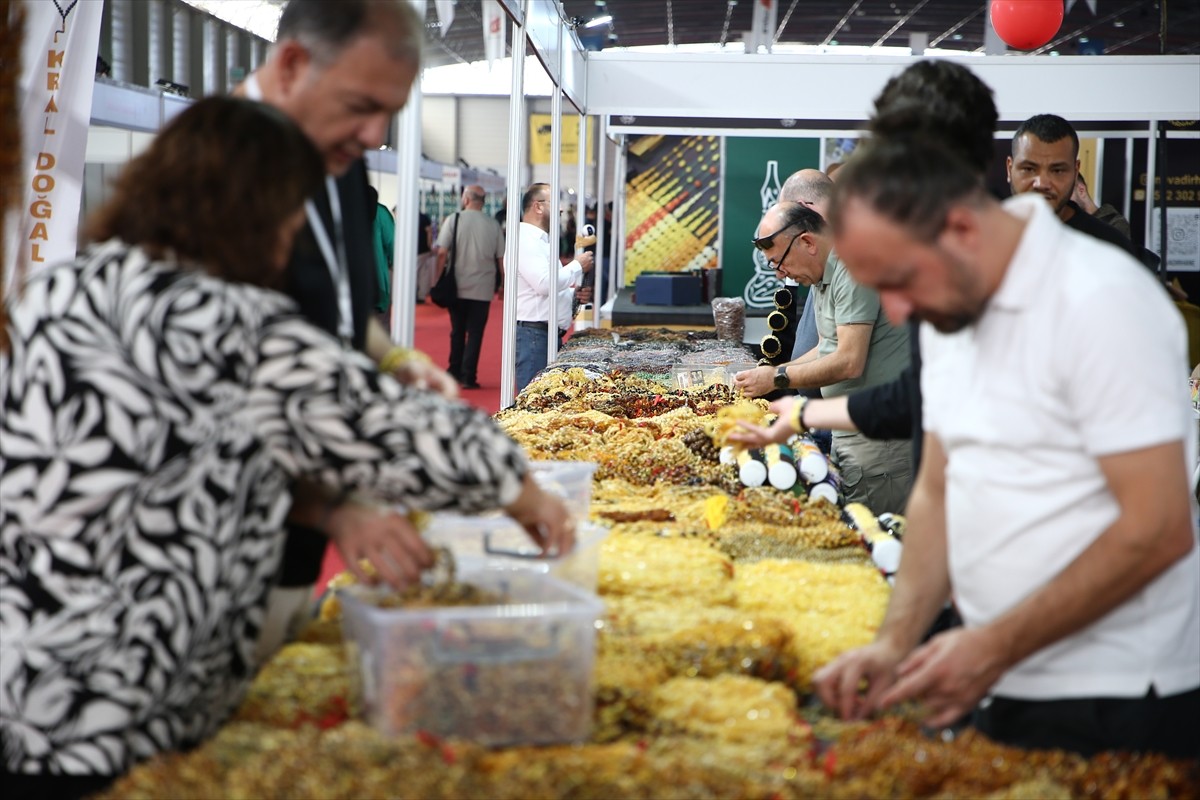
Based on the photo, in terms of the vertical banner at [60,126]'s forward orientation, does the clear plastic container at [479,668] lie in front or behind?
in front

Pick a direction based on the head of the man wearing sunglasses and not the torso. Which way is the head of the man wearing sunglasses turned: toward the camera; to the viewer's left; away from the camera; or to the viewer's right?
to the viewer's left

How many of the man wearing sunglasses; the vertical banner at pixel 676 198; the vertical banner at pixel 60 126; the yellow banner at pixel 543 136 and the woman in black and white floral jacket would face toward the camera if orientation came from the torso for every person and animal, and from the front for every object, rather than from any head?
3

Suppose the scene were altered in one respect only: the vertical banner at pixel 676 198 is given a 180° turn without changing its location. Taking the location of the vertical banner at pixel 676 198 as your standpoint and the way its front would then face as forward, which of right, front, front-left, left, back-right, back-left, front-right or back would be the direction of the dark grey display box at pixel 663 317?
back

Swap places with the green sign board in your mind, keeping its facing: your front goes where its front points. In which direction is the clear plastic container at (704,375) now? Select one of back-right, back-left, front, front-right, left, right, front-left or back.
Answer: front

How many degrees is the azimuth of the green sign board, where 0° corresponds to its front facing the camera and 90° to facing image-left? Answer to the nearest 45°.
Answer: approximately 0°

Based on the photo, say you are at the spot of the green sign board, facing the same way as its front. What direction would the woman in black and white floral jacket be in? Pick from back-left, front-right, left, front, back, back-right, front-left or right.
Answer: front

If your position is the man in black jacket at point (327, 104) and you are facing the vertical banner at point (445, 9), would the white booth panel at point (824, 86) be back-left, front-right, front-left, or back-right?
front-right

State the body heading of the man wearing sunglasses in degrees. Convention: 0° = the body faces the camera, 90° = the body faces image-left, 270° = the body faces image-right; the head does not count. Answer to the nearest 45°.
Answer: approximately 90°

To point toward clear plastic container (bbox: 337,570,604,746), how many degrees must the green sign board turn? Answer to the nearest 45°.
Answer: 0° — it already faces it

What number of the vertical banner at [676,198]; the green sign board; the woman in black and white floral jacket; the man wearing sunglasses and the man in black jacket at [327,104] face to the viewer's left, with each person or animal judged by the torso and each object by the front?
1

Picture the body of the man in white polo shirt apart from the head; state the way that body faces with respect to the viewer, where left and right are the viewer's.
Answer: facing the viewer and to the left of the viewer

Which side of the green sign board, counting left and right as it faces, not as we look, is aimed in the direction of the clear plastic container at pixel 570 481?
front

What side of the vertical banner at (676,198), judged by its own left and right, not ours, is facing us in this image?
front

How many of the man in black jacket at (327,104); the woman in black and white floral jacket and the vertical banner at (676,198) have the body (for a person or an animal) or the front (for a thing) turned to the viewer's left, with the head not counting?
0

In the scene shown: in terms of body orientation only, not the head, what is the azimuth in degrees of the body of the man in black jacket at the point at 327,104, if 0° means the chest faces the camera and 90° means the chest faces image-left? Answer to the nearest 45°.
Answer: approximately 315°

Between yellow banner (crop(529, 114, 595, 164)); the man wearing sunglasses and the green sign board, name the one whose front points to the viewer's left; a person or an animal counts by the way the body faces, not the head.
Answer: the man wearing sunglasses

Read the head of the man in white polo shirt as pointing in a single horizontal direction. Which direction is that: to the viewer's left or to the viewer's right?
to the viewer's left
